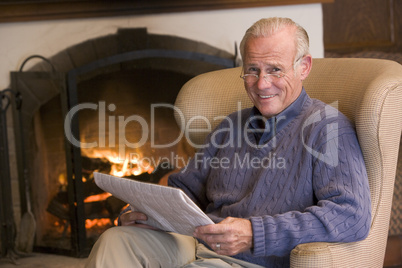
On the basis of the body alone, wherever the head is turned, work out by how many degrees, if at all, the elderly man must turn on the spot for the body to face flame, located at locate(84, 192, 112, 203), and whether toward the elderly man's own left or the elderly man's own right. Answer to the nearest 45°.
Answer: approximately 90° to the elderly man's own right

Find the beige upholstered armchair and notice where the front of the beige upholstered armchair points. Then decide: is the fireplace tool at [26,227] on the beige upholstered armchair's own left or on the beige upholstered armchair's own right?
on the beige upholstered armchair's own right

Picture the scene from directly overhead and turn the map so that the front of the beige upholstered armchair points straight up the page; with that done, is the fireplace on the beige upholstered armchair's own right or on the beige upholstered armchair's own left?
on the beige upholstered armchair's own right

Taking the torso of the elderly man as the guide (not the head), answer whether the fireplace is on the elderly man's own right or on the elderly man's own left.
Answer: on the elderly man's own right

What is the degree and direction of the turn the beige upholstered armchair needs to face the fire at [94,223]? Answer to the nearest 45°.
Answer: approximately 90° to its right

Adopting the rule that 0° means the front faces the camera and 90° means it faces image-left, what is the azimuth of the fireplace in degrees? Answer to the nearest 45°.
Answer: approximately 0°

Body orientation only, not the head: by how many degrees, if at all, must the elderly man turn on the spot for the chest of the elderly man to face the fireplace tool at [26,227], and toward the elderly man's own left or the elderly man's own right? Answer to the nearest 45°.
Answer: approximately 90° to the elderly man's own right

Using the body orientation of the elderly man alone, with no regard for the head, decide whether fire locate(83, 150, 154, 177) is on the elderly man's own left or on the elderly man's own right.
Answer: on the elderly man's own right
